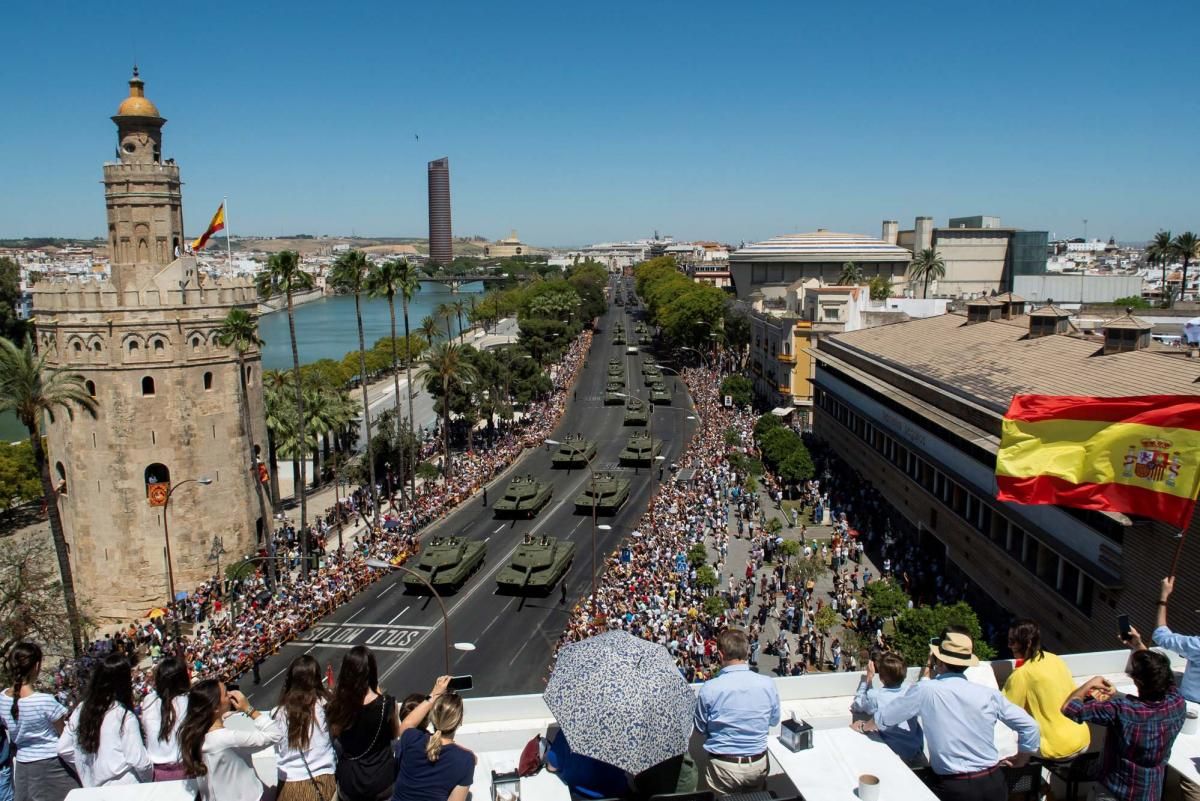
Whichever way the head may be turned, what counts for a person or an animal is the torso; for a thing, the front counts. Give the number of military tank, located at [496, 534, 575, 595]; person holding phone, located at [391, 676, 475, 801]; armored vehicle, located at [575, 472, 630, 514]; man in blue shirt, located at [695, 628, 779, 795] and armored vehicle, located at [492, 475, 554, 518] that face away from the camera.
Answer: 2

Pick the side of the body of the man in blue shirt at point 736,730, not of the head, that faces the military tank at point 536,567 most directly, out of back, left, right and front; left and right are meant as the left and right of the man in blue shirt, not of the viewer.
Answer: front

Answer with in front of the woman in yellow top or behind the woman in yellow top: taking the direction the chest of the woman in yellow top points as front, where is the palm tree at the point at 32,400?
in front

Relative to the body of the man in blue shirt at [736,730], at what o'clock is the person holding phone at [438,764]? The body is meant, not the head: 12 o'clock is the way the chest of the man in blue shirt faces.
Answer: The person holding phone is roughly at 8 o'clock from the man in blue shirt.

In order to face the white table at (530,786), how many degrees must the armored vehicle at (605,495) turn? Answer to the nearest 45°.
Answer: approximately 45° to its left

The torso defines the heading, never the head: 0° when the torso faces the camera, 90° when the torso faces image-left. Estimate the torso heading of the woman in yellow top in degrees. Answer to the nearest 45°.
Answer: approximately 135°

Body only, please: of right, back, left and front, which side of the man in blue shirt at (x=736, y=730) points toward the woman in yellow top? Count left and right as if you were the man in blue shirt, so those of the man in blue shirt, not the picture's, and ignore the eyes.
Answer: right

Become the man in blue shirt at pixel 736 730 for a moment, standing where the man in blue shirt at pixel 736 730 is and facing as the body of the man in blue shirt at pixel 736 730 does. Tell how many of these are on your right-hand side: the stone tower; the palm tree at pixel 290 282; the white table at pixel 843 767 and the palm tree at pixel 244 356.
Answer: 1

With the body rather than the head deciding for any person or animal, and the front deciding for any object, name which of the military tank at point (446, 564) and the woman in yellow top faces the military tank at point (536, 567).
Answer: the woman in yellow top

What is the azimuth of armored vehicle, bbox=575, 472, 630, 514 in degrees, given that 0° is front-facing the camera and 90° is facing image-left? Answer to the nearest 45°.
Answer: approximately 45°

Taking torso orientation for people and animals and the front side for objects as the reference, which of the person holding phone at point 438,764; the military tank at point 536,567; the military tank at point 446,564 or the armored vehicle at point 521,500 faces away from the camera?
the person holding phone

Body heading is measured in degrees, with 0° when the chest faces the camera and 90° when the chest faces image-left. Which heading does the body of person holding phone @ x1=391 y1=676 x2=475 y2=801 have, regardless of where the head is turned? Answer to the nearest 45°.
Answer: approximately 180°

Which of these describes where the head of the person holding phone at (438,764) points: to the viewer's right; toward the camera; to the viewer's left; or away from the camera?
away from the camera

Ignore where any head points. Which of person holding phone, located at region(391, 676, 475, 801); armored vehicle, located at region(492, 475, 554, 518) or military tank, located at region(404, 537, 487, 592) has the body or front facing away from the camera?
the person holding phone

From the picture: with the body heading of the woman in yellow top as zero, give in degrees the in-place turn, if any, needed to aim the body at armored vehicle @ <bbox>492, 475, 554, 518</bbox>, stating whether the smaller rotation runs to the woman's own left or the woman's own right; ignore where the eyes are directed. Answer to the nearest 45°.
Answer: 0° — they already face it

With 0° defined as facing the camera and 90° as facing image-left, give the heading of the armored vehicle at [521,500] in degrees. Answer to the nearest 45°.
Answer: approximately 45°

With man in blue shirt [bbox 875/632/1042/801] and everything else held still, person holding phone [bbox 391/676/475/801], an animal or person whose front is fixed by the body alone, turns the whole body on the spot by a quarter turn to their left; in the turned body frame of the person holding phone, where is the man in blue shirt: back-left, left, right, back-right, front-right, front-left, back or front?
back
